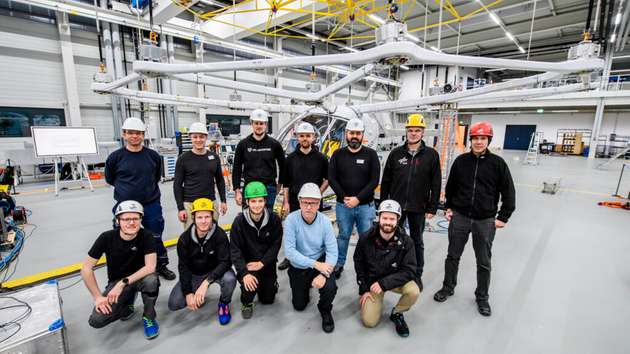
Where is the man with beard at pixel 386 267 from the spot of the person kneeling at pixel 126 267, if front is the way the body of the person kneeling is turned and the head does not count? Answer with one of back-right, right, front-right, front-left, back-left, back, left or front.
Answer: front-left

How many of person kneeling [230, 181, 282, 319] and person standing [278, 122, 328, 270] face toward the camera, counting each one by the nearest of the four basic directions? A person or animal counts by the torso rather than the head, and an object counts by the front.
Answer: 2

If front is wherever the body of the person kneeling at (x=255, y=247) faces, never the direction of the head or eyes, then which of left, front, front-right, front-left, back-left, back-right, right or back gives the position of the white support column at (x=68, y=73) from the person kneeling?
back-right

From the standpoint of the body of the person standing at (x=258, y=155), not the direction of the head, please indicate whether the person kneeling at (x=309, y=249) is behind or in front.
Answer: in front

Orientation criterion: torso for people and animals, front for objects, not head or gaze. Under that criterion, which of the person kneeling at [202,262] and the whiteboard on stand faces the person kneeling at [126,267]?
the whiteboard on stand

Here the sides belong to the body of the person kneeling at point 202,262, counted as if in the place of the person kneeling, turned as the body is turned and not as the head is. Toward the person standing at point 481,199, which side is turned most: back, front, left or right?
left

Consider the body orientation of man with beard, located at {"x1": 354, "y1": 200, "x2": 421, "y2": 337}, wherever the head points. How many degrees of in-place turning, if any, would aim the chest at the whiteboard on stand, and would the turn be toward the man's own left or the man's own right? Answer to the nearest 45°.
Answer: approximately 90° to the man's own right
